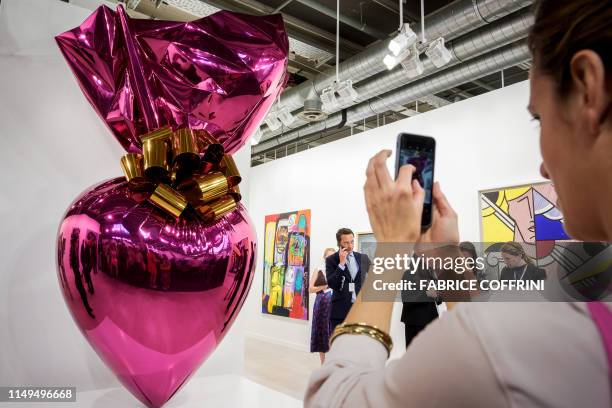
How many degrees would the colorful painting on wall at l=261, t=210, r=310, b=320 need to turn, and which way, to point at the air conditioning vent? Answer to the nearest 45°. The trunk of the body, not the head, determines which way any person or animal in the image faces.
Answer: approximately 45° to its left

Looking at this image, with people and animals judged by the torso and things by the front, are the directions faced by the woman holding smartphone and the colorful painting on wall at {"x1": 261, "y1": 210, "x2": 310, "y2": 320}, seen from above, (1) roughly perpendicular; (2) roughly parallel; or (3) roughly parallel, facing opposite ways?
roughly perpendicular

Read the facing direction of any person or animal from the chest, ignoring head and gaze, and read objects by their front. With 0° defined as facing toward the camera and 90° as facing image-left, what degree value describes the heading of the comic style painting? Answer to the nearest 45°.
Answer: approximately 45°

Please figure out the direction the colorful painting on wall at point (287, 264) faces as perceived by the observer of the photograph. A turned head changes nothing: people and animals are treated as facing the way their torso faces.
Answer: facing the viewer and to the left of the viewer

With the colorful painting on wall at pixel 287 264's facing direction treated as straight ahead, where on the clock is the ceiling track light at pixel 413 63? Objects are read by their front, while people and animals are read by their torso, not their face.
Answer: The ceiling track light is roughly at 10 o'clock from the colorful painting on wall.

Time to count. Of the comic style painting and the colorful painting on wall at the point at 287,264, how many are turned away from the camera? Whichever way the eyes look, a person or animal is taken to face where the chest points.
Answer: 0

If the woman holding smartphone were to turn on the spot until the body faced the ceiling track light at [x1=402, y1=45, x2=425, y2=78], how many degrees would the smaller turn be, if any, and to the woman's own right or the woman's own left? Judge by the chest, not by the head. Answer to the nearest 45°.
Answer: approximately 45° to the woman's own right

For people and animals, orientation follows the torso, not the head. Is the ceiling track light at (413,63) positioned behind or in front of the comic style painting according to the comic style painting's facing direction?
in front

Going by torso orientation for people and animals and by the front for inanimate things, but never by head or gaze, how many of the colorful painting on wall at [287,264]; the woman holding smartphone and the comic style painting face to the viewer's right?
0

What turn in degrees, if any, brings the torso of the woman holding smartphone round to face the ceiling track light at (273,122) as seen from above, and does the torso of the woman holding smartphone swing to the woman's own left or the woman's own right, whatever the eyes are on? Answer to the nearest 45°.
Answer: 0° — they already face it

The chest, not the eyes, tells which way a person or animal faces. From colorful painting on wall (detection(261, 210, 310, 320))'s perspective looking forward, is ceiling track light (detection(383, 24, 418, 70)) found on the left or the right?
on its left

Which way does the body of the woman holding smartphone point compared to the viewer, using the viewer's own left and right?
facing away from the viewer and to the left of the viewer

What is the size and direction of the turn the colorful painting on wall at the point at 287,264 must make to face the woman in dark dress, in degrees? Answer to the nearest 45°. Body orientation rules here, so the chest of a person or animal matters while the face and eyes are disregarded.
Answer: approximately 45° to its left

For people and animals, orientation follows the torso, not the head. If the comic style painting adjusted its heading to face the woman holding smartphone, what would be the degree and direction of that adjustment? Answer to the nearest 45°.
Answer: approximately 45° to its left

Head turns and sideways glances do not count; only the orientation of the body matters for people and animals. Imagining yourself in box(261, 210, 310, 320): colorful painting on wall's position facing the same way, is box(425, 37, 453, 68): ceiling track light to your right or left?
on your left

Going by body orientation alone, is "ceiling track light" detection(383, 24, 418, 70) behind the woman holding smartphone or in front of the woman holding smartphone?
in front

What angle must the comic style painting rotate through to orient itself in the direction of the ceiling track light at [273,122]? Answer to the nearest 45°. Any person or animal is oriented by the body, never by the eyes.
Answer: approximately 45° to its right
